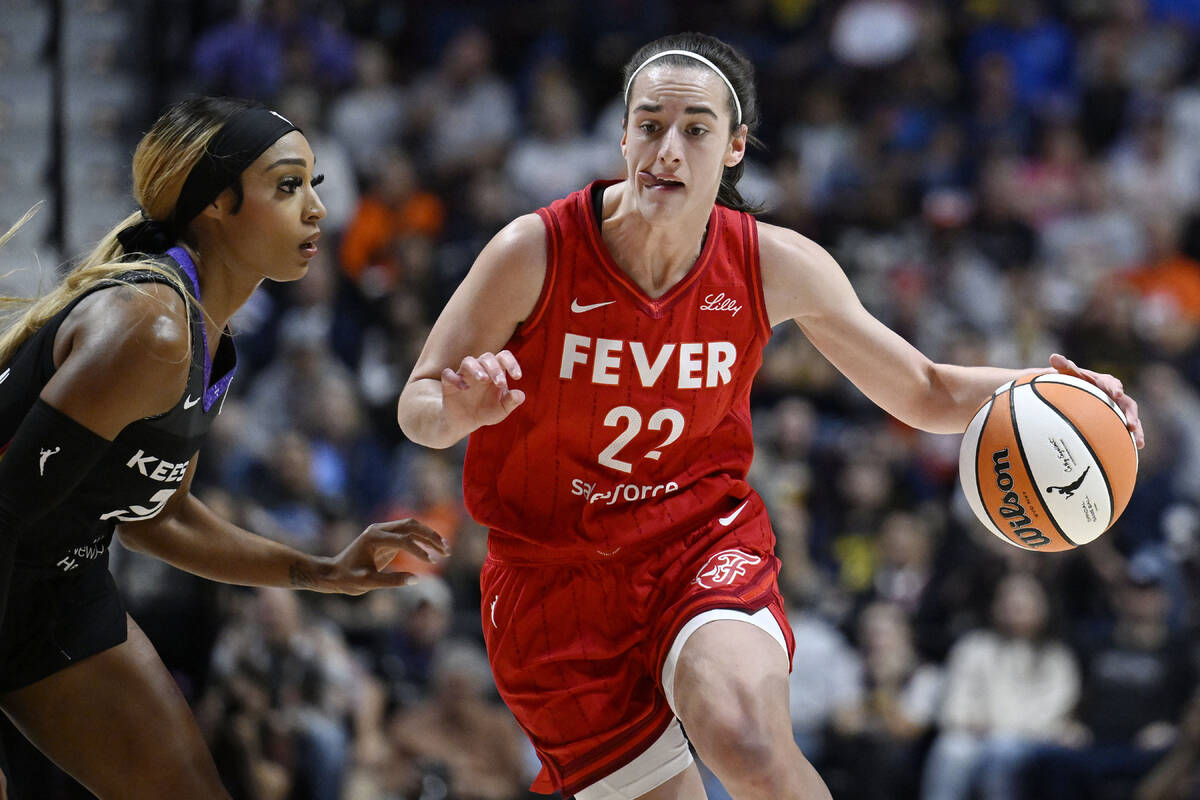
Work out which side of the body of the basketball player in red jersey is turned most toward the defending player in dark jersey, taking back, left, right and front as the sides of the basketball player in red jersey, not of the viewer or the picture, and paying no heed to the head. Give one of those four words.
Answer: right

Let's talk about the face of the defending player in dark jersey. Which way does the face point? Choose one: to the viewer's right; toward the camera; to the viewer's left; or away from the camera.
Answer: to the viewer's right

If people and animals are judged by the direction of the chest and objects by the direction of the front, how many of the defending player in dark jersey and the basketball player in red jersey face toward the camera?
1

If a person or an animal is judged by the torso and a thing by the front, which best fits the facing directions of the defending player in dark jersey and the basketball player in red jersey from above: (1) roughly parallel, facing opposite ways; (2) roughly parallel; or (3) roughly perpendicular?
roughly perpendicular

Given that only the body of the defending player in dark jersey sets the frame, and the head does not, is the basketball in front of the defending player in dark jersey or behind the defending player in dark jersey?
in front

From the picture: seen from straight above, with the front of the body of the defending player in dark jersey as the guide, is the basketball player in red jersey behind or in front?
in front

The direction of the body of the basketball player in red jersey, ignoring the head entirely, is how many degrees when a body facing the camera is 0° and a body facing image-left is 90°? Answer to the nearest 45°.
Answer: approximately 0°

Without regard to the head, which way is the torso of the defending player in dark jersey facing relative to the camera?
to the viewer's right

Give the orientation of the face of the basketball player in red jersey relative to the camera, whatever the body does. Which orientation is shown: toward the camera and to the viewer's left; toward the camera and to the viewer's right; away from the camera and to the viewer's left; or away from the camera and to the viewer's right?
toward the camera and to the viewer's left
